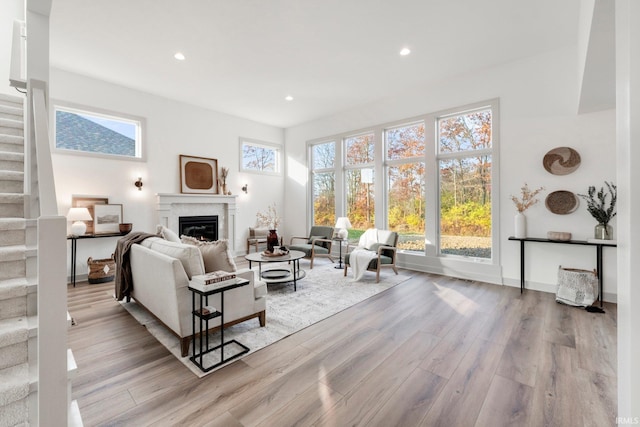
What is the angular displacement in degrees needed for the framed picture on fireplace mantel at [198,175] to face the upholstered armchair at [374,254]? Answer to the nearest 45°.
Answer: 0° — it already faces it

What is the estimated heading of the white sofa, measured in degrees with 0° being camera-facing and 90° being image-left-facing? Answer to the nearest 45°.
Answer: approximately 225°

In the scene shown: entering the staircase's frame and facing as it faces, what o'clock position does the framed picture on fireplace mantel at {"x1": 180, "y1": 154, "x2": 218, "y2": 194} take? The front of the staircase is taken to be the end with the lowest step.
The framed picture on fireplace mantel is roughly at 7 o'clock from the staircase.

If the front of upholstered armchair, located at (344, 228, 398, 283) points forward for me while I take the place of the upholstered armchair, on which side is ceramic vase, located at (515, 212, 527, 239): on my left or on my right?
on my left

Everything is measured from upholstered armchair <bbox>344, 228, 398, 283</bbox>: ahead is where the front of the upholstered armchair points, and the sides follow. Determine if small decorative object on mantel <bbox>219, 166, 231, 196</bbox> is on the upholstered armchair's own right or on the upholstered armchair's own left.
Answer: on the upholstered armchair's own right
